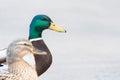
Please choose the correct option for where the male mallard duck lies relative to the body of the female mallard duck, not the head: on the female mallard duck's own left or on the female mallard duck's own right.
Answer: on the female mallard duck's own left

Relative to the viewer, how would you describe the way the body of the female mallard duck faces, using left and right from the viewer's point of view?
facing to the right of the viewer

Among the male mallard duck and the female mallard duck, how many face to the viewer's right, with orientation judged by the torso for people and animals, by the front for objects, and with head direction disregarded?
2

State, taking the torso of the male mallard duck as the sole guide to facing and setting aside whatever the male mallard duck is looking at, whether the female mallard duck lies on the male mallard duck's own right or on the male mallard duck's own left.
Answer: on the male mallard duck's own right

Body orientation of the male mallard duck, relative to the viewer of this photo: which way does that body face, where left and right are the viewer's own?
facing to the right of the viewer
